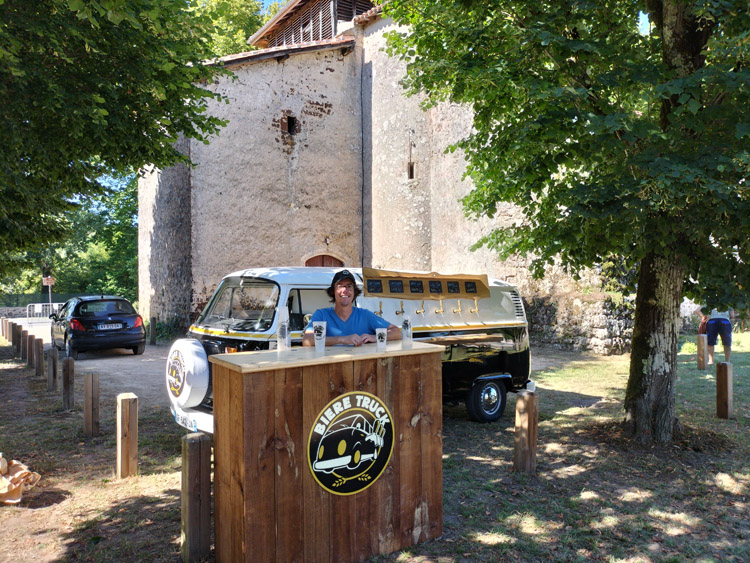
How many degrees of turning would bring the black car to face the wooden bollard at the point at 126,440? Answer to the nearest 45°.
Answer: approximately 135° to its left

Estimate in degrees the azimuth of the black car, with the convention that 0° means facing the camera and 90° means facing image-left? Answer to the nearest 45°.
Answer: approximately 135°

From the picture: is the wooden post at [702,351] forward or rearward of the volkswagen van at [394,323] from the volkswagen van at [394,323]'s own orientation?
rearward

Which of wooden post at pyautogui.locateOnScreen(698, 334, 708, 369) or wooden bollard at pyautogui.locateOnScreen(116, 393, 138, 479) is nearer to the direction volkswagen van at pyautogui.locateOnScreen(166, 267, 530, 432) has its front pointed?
the wooden bollard

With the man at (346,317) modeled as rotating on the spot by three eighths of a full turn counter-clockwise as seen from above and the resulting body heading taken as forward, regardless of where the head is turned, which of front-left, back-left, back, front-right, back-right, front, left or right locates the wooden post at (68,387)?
left

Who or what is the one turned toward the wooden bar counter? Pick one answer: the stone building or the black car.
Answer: the stone building

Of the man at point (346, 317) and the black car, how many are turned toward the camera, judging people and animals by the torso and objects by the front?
1

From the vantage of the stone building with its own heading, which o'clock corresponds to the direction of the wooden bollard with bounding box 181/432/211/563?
The wooden bollard is roughly at 12 o'clock from the stone building.

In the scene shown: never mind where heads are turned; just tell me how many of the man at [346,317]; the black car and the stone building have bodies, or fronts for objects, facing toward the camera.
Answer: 2

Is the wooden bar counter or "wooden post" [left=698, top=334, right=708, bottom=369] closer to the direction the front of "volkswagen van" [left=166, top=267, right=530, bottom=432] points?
the wooden bar counter

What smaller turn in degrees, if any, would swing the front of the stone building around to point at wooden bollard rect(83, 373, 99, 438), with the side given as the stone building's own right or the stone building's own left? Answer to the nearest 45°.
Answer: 0° — it already faces it

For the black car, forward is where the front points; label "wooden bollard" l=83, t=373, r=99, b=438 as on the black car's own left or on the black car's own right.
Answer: on the black car's own left

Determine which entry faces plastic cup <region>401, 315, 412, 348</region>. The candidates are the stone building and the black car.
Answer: the stone building
